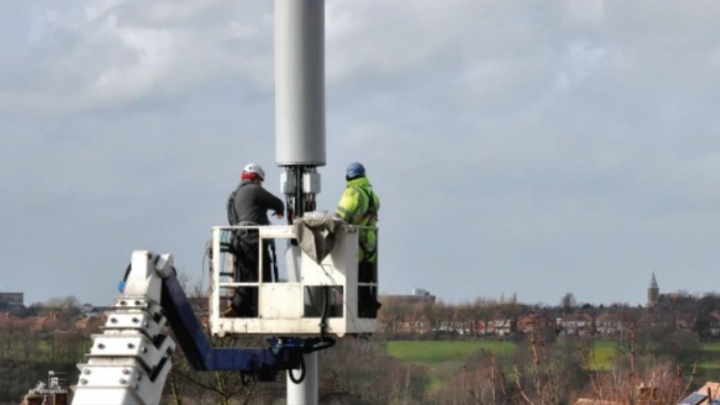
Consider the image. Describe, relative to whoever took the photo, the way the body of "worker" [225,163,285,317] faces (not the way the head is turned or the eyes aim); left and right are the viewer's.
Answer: facing away from the viewer and to the right of the viewer

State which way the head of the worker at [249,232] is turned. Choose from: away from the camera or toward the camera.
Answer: away from the camera

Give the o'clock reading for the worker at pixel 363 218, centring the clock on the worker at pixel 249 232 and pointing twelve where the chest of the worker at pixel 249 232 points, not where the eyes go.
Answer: the worker at pixel 363 218 is roughly at 2 o'clock from the worker at pixel 249 232.
